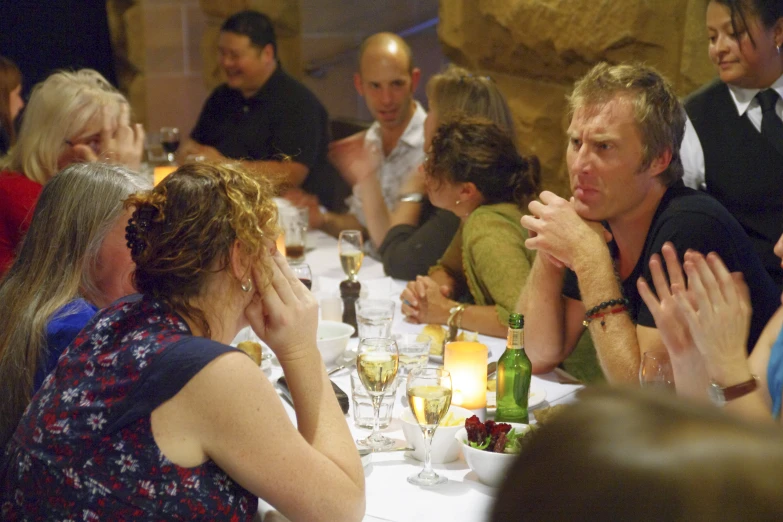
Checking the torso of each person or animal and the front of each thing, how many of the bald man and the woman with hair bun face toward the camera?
1

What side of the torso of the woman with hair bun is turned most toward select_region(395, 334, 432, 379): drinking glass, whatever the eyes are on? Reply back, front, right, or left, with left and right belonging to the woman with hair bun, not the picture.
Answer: left

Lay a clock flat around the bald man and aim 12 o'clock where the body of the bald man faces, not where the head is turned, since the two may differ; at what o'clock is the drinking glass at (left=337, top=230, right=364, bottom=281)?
The drinking glass is roughly at 12 o'clock from the bald man.

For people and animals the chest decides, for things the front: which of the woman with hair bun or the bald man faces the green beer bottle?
the bald man

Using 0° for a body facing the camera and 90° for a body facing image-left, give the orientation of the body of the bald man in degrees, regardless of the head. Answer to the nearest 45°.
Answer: approximately 0°

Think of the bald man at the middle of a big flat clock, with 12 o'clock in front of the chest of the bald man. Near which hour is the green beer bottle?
The green beer bottle is roughly at 12 o'clock from the bald man.

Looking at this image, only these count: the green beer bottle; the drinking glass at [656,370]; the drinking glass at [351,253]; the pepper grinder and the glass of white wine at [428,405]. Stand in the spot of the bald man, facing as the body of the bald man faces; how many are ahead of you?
5

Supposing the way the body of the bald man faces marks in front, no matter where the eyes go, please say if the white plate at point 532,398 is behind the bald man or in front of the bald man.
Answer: in front

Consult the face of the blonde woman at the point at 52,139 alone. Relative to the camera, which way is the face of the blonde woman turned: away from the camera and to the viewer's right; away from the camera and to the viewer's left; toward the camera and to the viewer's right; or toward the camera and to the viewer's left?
toward the camera and to the viewer's right

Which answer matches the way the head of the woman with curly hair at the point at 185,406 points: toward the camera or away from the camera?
away from the camera

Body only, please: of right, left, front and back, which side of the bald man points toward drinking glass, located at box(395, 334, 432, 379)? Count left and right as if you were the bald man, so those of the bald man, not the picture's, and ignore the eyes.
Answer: front

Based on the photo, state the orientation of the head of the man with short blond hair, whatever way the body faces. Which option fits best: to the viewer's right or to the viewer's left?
to the viewer's left

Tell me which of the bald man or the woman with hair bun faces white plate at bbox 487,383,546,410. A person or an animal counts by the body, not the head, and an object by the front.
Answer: the bald man

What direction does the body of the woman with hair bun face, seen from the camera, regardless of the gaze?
to the viewer's left
